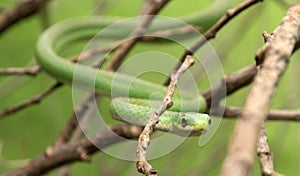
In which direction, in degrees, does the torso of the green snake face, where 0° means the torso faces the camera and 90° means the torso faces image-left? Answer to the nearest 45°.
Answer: approximately 270°

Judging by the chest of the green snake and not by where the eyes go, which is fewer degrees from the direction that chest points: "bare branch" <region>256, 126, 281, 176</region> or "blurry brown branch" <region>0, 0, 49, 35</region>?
the bare branch
